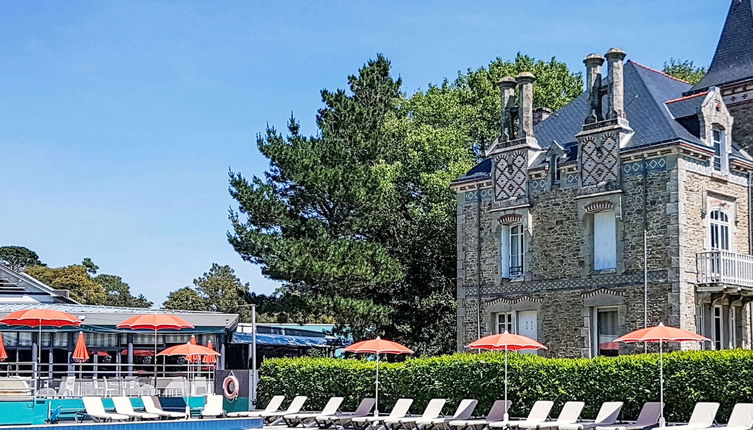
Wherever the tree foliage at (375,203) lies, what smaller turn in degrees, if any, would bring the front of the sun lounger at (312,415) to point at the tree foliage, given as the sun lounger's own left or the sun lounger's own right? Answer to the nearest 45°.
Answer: approximately 135° to the sun lounger's own right

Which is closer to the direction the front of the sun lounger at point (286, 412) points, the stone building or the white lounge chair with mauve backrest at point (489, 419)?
the white lounge chair with mauve backrest

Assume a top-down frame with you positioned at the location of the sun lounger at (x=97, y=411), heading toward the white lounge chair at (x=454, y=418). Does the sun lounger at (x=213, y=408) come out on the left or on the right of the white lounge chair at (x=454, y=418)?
left

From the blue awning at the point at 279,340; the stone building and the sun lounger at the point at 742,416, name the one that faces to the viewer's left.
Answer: the sun lounger

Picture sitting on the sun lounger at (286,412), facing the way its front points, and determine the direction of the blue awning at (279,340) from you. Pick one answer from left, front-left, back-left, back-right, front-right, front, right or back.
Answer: back-right

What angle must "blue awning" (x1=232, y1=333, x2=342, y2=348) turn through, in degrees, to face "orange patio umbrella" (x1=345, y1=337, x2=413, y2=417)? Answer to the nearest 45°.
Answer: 0° — it already faces it

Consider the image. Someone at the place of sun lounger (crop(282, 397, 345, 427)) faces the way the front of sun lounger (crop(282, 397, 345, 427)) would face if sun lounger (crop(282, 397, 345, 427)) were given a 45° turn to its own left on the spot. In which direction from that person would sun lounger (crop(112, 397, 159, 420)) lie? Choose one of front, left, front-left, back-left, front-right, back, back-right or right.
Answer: right

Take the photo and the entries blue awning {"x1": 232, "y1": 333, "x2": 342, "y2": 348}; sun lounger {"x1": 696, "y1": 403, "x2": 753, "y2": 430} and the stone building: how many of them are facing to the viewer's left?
1

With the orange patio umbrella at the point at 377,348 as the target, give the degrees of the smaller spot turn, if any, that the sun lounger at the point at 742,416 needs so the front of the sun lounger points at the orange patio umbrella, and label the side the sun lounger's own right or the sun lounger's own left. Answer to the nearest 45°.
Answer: approximately 45° to the sun lounger's own right

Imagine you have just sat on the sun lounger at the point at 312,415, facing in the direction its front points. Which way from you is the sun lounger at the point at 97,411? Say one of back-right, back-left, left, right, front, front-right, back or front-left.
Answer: front-right
